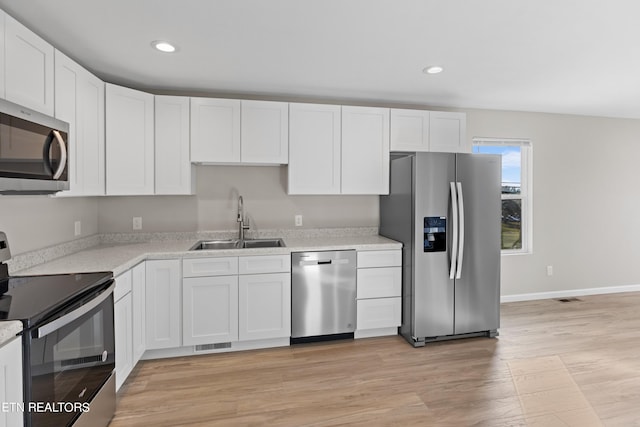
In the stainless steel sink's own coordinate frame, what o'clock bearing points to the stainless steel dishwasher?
The stainless steel dishwasher is roughly at 10 o'clock from the stainless steel sink.

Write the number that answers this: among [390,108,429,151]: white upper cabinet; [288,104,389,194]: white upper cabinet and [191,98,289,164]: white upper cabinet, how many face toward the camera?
3

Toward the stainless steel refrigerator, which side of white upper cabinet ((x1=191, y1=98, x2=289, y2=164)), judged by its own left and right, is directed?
left

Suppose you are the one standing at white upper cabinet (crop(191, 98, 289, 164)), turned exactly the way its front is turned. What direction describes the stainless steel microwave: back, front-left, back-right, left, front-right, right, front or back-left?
front-right

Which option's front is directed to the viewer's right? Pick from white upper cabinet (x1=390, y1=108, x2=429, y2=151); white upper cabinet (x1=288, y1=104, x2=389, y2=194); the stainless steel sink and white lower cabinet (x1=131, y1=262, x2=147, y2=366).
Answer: the white lower cabinet

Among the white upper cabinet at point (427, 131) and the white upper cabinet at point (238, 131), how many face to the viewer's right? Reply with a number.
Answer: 0

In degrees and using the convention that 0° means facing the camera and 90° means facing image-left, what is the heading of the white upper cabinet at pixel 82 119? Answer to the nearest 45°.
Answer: approximately 315°

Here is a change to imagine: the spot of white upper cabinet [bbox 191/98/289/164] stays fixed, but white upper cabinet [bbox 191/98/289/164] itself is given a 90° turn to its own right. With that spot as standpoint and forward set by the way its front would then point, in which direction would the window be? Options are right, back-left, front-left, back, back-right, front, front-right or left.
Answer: back

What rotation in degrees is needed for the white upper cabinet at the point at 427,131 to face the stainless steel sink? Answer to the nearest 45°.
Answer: approximately 45° to its right

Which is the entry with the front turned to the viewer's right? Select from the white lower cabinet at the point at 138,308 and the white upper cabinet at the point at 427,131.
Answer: the white lower cabinet

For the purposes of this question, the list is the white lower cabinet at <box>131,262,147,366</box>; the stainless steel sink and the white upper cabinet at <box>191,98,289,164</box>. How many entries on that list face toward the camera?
2

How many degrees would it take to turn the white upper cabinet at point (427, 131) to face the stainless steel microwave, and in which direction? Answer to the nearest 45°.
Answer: approximately 45° to its right

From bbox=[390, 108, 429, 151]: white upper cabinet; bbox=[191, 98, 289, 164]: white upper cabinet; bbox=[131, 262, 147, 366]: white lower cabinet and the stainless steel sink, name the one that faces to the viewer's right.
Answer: the white lower cabinet

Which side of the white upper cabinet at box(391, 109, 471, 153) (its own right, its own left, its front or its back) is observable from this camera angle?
front
